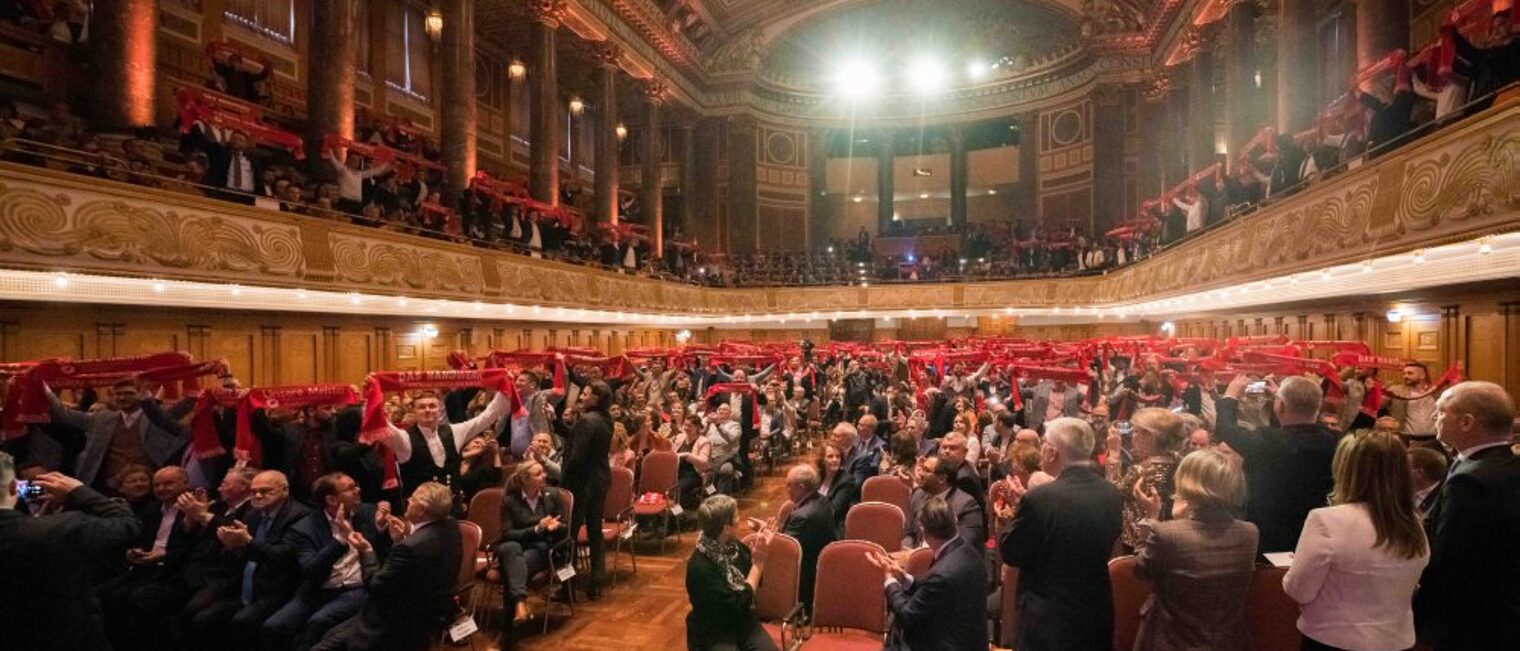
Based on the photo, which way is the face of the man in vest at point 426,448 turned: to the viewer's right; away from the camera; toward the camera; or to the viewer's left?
toward the camera

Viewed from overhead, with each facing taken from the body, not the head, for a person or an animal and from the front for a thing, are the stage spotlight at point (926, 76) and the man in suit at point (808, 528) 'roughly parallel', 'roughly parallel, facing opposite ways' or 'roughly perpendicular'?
roughly perpendicular

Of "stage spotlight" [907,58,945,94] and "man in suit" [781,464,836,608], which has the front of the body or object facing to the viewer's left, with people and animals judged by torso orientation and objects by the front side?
the man in suit

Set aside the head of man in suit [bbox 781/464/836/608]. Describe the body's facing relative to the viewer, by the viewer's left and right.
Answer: facing to the left of the viewer

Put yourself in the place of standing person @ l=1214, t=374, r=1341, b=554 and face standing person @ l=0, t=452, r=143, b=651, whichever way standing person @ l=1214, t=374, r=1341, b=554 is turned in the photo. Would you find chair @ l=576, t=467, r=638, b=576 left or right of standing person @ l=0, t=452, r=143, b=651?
right

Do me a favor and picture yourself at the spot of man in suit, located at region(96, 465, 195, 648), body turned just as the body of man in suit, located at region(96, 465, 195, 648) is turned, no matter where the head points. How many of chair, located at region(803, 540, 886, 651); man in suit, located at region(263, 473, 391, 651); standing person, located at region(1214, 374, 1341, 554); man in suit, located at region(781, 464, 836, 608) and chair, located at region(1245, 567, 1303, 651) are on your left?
5

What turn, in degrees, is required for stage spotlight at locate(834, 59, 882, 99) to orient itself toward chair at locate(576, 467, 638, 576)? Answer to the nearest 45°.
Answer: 0° — it already faces it

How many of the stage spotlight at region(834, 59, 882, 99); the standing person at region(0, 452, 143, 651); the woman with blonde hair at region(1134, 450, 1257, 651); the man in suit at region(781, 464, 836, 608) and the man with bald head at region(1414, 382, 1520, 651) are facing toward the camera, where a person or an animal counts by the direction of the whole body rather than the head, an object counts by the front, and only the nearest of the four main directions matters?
1

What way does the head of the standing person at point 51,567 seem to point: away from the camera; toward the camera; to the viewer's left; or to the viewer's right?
away from the camera

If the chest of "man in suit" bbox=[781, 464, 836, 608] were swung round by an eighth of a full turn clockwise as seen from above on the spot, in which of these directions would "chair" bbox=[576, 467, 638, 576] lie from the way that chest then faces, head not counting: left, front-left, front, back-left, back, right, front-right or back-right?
front

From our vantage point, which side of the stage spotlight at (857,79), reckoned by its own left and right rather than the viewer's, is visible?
front

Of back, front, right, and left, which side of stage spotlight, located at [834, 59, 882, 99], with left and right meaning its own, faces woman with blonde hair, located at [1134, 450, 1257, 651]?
front

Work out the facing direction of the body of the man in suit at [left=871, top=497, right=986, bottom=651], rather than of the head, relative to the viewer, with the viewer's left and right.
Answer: facing away from the viewer and to the left of the viewer

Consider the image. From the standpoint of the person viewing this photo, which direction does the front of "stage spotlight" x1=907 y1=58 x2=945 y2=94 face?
facing the viewer
